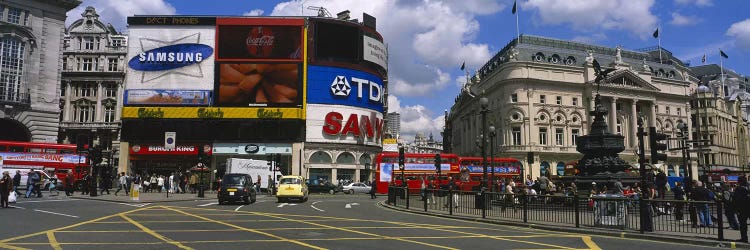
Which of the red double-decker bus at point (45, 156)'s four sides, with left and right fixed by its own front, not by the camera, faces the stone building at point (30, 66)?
left

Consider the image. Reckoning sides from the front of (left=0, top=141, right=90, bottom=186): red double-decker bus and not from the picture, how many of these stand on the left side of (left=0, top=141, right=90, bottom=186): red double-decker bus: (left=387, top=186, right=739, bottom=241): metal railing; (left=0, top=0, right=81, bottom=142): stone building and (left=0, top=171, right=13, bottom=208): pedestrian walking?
1

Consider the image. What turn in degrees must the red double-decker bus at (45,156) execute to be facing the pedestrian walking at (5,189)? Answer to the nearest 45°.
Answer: approximately 90° to its right

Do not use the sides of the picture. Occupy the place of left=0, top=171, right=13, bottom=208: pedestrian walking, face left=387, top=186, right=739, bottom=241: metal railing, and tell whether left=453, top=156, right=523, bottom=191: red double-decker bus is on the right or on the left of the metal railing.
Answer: left

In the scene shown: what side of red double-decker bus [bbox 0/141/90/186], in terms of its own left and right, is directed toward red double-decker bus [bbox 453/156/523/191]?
front

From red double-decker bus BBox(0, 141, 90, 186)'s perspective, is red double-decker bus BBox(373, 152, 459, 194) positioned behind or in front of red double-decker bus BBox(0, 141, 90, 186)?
in front

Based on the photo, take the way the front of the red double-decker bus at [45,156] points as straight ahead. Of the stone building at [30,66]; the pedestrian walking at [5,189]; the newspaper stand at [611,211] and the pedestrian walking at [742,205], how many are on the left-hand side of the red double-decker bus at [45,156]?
1

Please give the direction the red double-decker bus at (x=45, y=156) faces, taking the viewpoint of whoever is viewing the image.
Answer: facing to the right of the viewer

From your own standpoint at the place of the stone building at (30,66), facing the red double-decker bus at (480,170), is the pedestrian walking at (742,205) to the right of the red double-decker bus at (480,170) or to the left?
right

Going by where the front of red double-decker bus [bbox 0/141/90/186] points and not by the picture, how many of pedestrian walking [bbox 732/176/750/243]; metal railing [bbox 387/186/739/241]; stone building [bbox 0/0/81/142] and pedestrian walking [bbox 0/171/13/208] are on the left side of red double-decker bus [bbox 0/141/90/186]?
1

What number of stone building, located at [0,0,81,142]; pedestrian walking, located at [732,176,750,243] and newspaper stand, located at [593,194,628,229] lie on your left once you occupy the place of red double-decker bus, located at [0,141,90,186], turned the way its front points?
1

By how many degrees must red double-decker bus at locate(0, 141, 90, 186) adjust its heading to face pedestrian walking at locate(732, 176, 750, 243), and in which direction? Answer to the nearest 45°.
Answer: approximately 90° to its right
